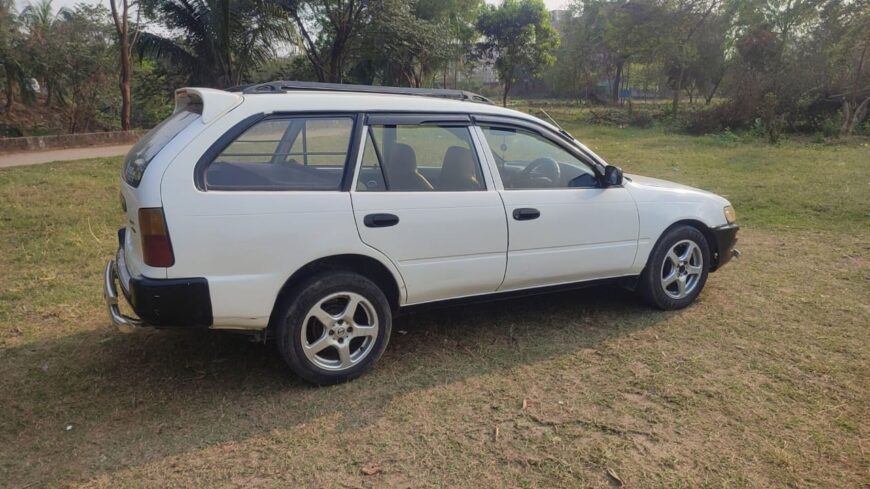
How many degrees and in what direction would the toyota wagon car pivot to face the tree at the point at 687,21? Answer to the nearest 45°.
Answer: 0° — it already faces it

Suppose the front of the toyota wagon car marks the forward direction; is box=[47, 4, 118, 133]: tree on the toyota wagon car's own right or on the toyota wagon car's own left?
on the toyota wagon car's own left

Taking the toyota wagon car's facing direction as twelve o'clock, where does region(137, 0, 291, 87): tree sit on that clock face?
The tree is roughly at 10 o'clock from the toyota wagon car.

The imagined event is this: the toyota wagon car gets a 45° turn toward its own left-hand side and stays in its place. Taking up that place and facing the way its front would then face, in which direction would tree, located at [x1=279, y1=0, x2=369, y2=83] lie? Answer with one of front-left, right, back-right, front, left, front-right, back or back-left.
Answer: front

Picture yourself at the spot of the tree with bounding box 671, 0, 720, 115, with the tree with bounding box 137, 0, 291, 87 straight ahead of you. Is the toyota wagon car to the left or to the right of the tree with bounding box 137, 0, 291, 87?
left

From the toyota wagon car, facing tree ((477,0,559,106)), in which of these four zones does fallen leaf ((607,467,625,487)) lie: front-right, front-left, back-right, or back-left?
back-right

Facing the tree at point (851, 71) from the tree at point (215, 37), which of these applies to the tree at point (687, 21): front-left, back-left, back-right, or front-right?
front-left

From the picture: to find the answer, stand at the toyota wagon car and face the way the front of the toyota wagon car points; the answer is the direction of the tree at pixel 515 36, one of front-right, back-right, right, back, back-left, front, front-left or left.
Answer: front-left

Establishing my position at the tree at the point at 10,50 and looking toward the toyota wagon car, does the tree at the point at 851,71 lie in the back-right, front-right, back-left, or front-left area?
front-left

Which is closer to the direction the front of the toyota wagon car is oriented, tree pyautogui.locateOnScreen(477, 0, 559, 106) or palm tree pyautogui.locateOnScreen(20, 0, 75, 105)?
the tree

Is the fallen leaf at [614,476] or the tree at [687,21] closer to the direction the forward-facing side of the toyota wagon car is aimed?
the tree

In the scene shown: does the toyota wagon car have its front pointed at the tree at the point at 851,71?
yes

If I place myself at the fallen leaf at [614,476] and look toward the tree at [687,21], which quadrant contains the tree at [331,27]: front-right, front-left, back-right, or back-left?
front-left

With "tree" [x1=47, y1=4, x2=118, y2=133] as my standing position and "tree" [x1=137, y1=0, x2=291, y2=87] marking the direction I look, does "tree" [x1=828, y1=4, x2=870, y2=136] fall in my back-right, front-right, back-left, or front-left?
front-right

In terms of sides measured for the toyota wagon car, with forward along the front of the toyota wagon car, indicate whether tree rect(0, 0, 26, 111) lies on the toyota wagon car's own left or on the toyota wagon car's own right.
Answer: on the toyota wagon car's own left

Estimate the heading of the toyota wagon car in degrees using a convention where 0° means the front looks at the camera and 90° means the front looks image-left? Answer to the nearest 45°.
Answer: approximately 225°
